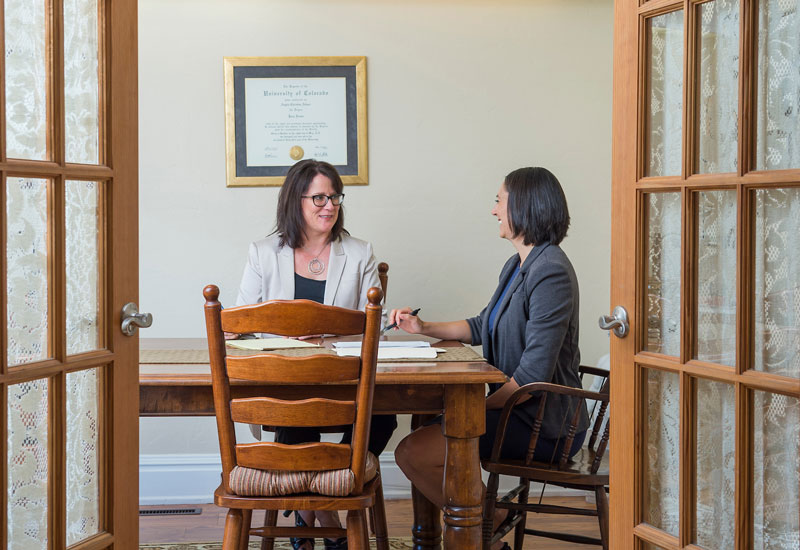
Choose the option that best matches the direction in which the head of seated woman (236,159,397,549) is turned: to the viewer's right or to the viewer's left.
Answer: to the viewer's right

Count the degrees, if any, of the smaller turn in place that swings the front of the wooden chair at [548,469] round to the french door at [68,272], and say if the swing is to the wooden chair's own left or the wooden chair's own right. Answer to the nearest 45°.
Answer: approximately 45° to the wooden chair's own left

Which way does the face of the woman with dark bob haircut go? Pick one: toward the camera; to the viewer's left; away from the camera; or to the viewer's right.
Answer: to the viewer's left

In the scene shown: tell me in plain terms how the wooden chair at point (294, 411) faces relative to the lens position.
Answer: facing away from the viewer

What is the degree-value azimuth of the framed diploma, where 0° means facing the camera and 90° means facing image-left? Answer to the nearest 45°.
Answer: approximately 0°

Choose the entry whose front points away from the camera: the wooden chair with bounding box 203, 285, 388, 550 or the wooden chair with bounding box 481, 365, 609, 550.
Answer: the wooden chair with bounding box 203, 285, 388, 550

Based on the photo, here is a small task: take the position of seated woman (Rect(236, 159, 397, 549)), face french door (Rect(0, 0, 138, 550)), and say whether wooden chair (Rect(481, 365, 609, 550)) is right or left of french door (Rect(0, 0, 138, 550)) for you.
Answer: left

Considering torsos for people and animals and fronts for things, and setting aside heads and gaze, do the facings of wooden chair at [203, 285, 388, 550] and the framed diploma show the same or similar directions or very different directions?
very different directions

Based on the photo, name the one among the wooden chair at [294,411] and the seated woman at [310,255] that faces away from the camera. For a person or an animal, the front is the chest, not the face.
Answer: the wooden chair

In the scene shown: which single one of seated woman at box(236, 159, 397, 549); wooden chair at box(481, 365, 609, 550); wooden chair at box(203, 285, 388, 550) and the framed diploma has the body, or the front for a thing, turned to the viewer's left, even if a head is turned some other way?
wooden chair at box(481, 365, 609, 550)

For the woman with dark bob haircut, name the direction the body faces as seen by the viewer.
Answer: to the viewer's left

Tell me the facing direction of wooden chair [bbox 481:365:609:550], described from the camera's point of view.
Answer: facing to the left of the viewer
